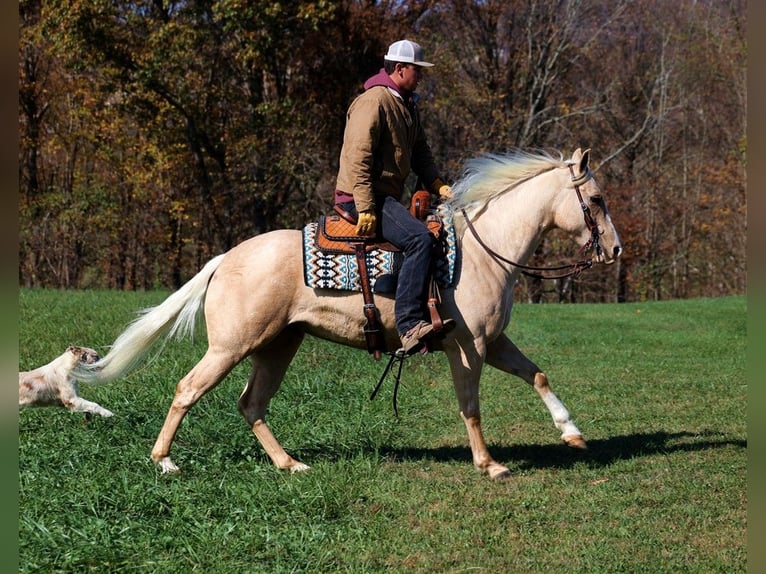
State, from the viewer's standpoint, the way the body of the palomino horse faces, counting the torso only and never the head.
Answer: to the viewer's right

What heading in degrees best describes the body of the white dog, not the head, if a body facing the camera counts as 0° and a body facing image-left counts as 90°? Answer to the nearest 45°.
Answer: approximately 270°

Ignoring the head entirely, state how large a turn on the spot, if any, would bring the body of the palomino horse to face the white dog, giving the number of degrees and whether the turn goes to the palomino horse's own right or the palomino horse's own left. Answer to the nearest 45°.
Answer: approximately 135° to the palomino horse's own left

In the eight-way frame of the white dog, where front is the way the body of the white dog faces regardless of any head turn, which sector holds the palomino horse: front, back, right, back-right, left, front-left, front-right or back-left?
front-right

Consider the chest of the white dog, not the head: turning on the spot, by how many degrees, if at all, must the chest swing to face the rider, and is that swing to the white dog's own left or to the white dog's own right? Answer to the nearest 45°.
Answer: approximately 45° to the white dog's own right

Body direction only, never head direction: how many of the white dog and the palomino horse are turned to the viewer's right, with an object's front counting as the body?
2

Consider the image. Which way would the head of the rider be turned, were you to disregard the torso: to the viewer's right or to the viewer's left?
to the viewer's right
